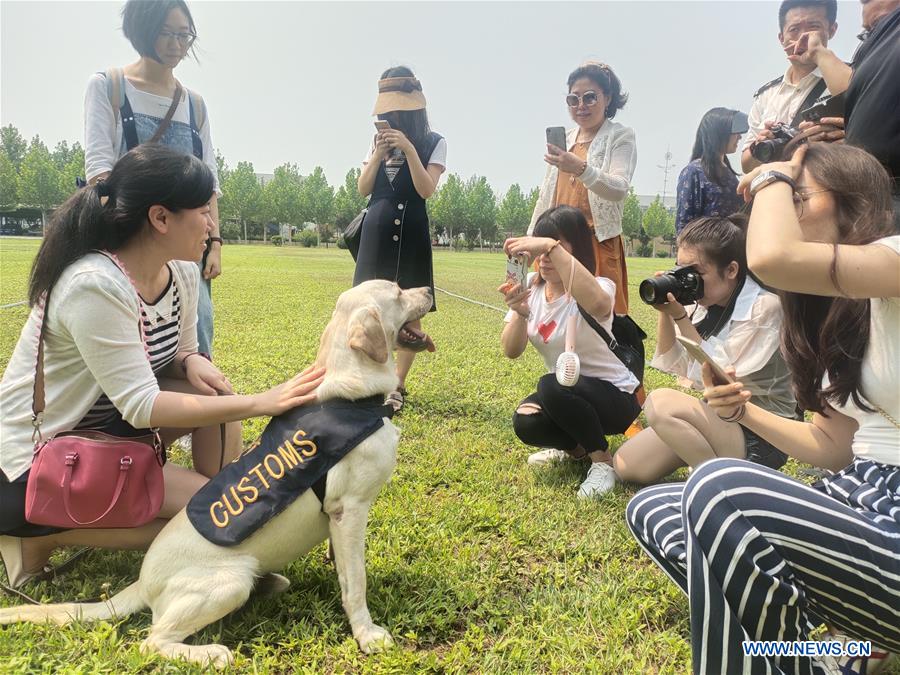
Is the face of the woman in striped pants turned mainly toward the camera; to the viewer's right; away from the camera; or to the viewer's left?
to the viewer's left

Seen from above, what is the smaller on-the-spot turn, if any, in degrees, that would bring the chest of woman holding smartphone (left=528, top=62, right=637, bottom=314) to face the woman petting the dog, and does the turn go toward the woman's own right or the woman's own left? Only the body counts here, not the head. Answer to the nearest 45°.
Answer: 0° — they already face them

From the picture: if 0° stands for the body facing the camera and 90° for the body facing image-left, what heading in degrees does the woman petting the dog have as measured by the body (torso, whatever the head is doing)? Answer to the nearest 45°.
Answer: approximately 270°

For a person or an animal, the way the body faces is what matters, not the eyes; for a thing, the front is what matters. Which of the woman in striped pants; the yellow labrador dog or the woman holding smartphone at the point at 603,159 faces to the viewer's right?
the yellow labrador dog

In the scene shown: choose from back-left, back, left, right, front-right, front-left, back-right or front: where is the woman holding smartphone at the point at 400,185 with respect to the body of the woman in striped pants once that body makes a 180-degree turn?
back-left

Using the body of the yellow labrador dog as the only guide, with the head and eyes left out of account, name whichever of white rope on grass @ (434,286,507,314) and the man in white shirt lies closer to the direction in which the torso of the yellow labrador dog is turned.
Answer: the man in white shirt

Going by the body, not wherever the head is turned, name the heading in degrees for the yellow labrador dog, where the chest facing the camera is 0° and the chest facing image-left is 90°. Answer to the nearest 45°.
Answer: approximately 270°

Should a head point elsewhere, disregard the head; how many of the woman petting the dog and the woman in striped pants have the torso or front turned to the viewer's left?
1

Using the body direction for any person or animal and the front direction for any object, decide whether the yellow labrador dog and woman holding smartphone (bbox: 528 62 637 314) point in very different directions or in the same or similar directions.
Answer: very different directions

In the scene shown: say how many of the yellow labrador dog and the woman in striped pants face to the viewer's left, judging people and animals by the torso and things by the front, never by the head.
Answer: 1

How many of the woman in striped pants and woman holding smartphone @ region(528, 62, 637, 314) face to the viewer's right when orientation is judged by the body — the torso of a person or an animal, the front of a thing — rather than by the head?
0

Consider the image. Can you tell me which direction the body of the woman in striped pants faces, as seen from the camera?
to the viewer's left

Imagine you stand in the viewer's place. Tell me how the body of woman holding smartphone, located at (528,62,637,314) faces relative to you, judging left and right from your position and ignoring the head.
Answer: facing the viewer and to the left of the viewer
